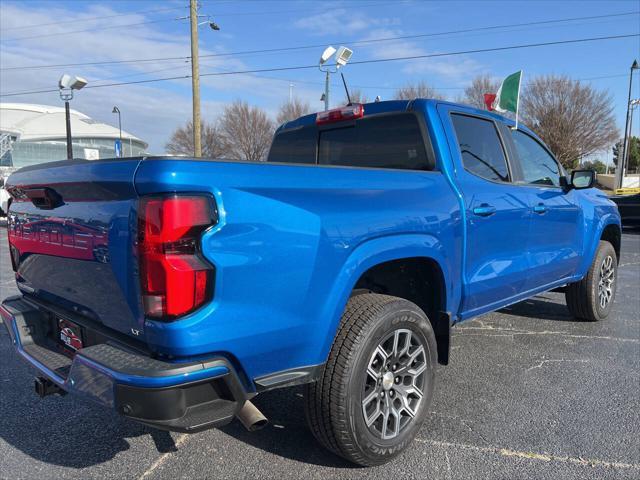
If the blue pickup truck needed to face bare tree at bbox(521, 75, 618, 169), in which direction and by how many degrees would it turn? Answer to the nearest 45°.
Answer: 0° — it already faces it

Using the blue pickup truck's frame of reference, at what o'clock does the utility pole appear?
The utility pole is roughly at 10 o'clock from the blue pickup truck.

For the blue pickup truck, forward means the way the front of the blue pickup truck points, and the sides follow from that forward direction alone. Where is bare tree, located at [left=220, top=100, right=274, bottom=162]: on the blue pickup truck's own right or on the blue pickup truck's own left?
on the blue pickup truck's own left

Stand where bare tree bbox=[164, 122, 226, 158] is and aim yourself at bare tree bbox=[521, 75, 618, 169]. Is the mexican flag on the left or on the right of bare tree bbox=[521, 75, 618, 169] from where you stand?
right

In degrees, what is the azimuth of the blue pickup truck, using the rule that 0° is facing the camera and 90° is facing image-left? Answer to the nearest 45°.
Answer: approximately 225°

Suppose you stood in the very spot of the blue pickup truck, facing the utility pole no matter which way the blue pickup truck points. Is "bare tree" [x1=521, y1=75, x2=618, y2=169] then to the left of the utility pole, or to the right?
right

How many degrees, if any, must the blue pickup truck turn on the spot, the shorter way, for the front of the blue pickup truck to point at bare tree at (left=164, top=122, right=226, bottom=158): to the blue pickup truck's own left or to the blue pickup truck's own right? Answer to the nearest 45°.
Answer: approximately 45° to the blue pickup truck's own left
